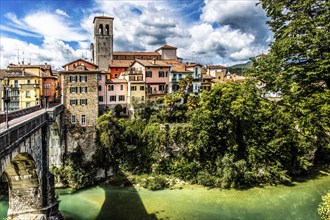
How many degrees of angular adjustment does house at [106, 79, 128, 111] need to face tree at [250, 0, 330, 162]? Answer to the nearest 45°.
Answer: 0° — it already faces it

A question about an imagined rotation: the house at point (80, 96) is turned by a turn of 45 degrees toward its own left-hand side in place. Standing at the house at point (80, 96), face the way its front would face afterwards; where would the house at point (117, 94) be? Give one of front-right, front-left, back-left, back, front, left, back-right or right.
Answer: left

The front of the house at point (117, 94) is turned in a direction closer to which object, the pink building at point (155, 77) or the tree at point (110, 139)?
the tree

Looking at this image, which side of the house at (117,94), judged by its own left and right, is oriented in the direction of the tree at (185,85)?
left

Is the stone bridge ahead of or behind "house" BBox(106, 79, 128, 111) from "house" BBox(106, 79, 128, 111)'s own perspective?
ahead

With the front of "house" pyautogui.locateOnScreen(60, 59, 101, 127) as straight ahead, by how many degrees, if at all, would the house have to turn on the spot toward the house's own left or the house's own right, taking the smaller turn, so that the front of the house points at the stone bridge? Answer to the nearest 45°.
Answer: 0° — it already faces it

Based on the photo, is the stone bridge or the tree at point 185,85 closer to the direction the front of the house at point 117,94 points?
the stone bridge

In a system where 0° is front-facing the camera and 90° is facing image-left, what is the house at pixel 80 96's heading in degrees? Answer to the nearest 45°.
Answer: approximately 0°

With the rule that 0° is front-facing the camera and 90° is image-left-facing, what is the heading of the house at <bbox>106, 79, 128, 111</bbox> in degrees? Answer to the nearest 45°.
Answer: approximately 0°

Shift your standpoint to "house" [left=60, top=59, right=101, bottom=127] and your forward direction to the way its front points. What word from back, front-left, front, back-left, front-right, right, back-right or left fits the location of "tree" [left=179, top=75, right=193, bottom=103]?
left

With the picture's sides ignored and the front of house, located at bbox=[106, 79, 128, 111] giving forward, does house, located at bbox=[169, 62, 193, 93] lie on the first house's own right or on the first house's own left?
on the first house's own left

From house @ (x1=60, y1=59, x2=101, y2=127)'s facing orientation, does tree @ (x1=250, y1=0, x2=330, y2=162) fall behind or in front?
in front

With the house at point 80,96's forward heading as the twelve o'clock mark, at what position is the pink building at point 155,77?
The pink building is roughly at 8 o'clock from the house.
